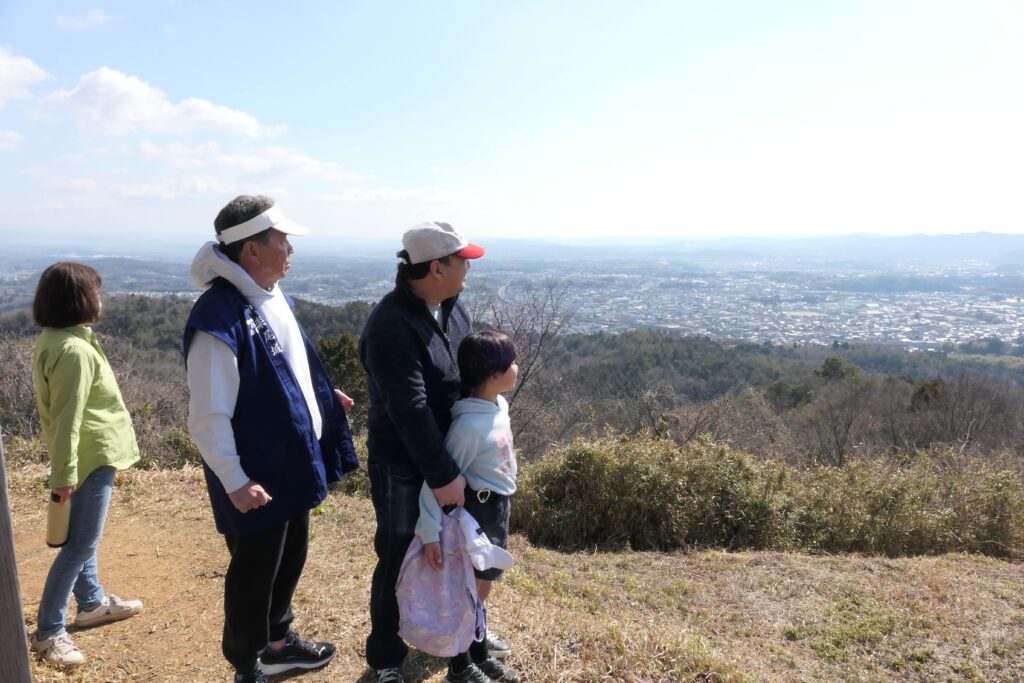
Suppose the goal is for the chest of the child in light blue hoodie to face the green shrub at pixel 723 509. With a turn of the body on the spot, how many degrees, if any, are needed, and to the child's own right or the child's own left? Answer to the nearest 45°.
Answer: approximately 45° to the child's own left

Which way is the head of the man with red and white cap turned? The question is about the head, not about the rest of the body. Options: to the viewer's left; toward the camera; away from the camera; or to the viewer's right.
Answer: to the viewer's right

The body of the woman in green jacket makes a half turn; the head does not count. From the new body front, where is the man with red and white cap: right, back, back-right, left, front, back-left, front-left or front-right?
back-left

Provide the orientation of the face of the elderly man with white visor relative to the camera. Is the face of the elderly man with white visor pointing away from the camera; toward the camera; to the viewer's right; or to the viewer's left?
to the viewer's right

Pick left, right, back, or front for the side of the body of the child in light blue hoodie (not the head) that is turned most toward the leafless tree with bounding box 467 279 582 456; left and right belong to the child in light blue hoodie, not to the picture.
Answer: left

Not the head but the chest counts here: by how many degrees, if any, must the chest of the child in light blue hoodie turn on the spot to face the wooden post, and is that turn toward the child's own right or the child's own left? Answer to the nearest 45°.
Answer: approximately 135° to the child's own right

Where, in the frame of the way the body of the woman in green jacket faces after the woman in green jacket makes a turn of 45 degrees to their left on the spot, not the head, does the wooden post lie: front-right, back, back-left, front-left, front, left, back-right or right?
back-right

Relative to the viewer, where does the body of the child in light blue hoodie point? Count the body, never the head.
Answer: to the viewer's right

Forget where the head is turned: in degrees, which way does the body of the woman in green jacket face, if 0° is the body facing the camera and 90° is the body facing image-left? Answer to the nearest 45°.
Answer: approximately 270°

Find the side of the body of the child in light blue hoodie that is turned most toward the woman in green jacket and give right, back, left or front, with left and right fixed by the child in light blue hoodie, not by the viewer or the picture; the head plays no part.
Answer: back

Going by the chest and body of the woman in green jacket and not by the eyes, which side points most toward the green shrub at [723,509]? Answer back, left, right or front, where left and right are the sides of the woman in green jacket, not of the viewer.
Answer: front

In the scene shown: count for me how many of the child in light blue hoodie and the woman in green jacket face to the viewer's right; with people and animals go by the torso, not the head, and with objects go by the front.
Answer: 2
